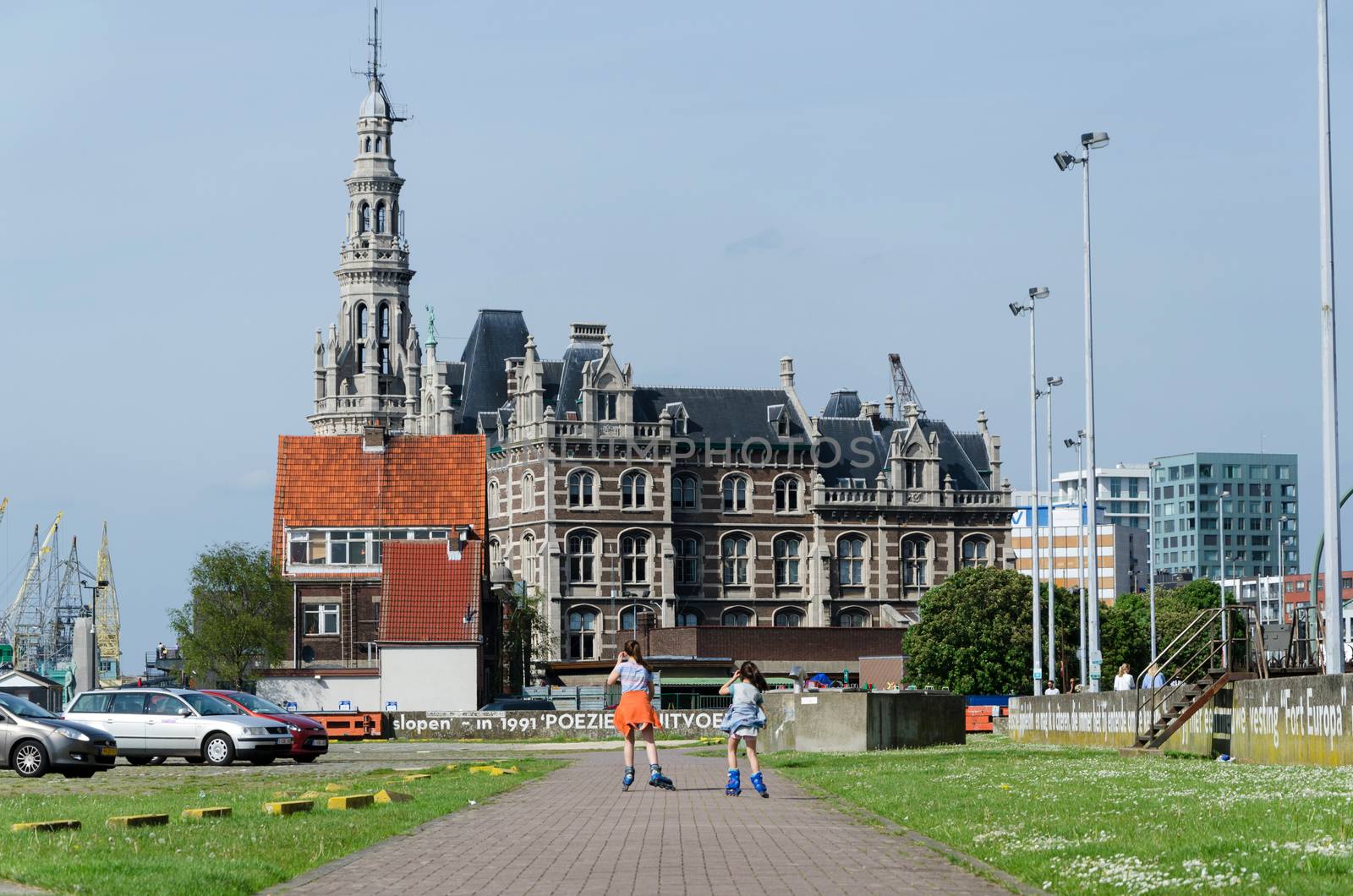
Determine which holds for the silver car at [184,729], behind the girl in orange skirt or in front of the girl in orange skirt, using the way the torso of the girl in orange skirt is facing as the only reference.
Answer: in front

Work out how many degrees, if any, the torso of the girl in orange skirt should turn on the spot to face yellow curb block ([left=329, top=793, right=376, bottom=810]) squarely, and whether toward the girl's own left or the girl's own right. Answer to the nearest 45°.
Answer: approximately 135° to the girl's own left

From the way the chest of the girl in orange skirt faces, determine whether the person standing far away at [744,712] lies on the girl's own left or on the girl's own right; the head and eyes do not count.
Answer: on the girl's own right

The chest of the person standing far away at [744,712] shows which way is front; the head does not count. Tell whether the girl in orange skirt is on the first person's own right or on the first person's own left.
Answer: on the first person's own left

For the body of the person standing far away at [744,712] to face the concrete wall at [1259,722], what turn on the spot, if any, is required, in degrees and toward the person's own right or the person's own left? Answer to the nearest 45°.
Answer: approximately 45° to the person's own right

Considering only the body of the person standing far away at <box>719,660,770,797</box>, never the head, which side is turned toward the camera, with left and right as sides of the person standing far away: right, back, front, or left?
back

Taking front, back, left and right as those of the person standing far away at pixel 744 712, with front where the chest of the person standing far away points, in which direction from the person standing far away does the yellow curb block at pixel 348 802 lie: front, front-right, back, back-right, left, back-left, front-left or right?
back-left

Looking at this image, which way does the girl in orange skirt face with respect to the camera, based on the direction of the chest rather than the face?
away from the camera

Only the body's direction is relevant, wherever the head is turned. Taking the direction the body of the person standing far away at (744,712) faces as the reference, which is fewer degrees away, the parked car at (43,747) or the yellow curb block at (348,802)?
the parked car

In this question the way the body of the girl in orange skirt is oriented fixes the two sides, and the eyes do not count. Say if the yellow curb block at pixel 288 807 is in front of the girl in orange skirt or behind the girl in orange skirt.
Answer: behind

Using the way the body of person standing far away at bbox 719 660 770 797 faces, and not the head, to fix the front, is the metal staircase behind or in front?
in front

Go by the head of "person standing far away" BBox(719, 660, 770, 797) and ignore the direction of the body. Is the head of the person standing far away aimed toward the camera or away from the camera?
away from the camera

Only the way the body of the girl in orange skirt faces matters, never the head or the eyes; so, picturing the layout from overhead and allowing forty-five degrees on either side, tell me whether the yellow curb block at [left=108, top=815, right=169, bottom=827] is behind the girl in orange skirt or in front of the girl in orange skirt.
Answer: behind
